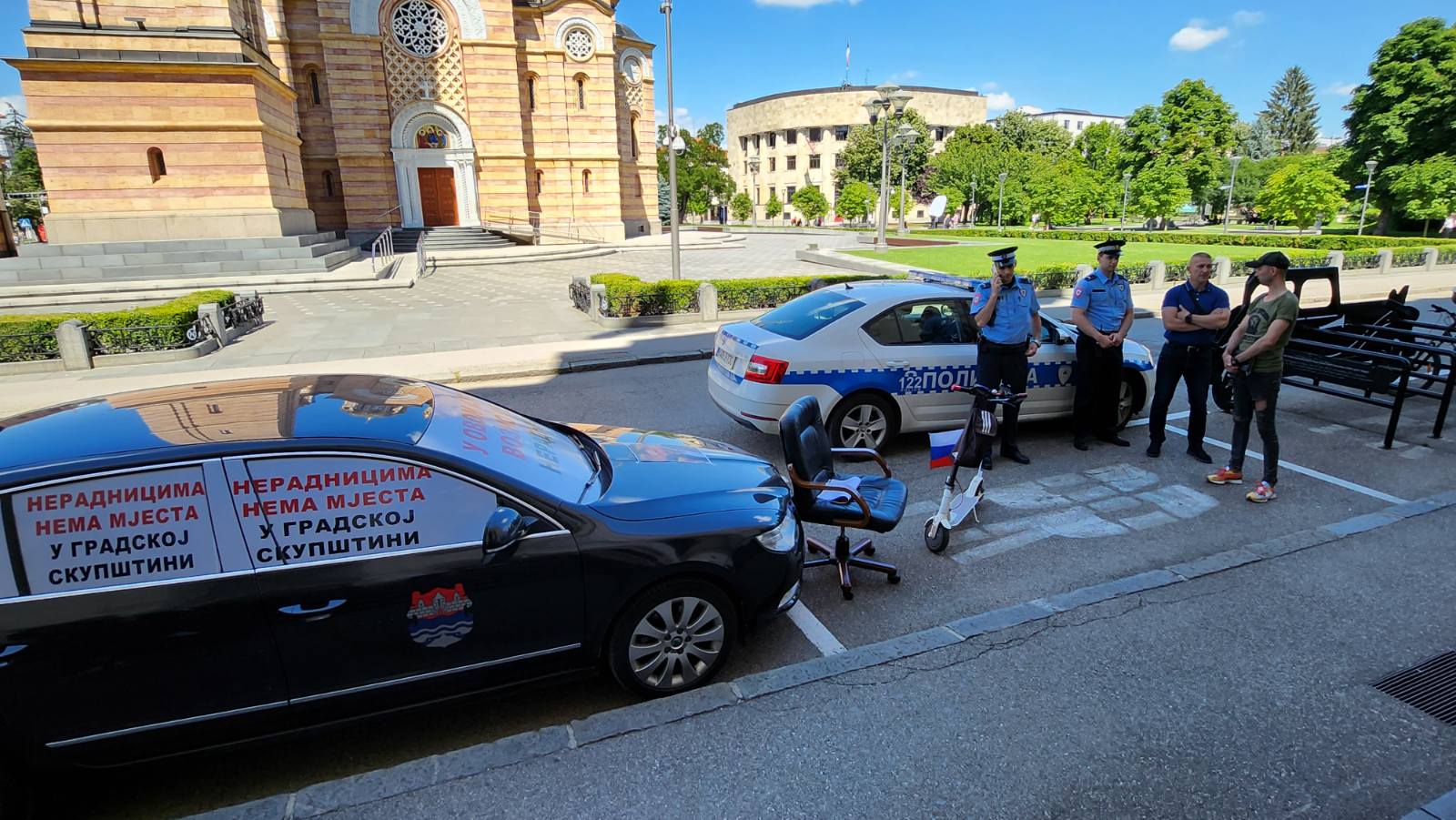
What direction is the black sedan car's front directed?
to the viewer's right

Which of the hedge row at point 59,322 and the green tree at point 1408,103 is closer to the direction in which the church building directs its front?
the hedge row

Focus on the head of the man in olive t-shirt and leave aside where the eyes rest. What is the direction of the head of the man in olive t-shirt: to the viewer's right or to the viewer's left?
to the viewer's left

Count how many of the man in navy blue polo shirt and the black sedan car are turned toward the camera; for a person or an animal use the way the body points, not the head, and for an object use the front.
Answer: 1

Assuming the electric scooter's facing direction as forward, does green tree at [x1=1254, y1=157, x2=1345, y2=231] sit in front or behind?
behind

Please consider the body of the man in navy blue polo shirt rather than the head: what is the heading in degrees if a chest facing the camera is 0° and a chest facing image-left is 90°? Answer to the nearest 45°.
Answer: approximately 0°

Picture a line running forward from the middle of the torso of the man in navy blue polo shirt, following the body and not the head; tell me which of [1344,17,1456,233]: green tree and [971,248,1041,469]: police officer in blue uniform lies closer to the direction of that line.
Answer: the police officer in blue uniform

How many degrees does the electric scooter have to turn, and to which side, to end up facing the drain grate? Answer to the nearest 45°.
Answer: approximately 90° to its left

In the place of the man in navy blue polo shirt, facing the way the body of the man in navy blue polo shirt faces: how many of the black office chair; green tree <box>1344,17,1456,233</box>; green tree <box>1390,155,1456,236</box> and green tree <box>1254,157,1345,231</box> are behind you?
3

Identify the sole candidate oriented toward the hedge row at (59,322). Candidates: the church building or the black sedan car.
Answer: the church building

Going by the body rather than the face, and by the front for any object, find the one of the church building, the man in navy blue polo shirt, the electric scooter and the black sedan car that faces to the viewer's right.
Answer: the black sedan car

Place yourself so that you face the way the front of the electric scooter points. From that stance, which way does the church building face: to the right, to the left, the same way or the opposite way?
to the left

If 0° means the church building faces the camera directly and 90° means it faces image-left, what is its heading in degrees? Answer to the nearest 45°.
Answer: approximately 0°

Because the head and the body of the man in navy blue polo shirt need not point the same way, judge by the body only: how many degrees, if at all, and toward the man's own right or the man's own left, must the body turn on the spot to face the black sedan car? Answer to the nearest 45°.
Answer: approximately 45° to the man's own right
